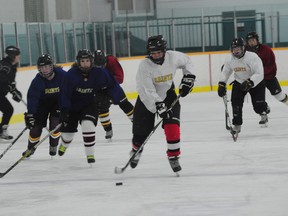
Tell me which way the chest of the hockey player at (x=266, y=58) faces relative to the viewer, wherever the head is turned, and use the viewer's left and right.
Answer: facing the viewer and to the left of the viewer

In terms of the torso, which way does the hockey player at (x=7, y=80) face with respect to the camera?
to the viewer's right

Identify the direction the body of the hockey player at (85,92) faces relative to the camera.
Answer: toward the camera

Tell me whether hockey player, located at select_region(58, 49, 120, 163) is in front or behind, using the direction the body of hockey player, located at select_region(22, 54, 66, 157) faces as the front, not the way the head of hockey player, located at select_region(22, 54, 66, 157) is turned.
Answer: in front

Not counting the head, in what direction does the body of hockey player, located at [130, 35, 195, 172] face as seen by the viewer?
toward the camera

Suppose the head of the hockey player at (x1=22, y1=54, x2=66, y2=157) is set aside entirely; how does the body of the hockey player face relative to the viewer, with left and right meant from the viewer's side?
facing the viewer

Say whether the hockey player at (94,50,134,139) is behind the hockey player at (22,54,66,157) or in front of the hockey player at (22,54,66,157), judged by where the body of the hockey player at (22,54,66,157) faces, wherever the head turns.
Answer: behind

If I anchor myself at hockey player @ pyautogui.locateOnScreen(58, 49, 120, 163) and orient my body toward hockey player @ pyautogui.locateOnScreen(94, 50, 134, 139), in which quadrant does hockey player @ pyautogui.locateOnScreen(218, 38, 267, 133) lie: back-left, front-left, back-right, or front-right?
front-right

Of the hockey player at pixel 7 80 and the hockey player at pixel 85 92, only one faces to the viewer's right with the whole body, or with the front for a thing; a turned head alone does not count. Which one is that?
the hockey player at pixel 7 80

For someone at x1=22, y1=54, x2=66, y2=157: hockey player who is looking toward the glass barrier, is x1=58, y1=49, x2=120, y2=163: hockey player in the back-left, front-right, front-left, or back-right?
back-right

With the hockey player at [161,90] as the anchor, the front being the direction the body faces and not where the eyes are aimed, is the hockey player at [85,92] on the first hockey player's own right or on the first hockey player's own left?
on the first hockey player's own right

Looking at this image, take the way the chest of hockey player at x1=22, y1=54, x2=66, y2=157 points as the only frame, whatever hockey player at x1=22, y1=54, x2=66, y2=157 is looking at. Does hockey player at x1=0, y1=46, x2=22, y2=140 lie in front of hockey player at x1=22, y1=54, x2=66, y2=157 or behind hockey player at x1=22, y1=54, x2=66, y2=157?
behind

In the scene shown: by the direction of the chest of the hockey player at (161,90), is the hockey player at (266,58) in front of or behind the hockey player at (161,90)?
behind

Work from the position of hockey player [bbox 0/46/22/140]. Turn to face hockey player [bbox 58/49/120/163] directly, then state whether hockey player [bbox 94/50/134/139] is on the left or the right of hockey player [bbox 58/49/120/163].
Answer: left
